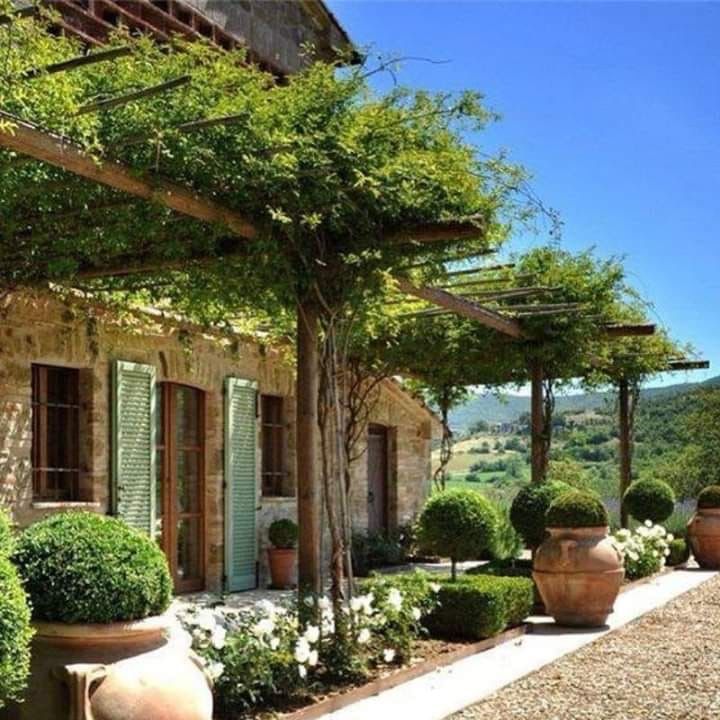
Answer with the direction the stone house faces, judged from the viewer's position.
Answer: facing the viewer and to the right of the viewer

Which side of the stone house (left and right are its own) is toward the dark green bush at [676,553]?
left

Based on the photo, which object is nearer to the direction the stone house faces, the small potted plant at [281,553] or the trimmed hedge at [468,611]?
the trimmed hedge

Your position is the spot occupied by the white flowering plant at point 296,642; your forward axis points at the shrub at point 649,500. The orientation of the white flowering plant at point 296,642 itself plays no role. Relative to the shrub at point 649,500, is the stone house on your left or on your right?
left

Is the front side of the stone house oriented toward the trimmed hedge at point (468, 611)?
yes

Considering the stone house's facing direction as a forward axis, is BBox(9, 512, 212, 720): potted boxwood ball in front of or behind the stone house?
in front

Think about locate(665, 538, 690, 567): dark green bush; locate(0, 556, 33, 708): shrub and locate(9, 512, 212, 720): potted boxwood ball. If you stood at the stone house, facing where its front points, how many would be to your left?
1

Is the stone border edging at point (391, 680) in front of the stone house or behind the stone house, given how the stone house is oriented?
in front
